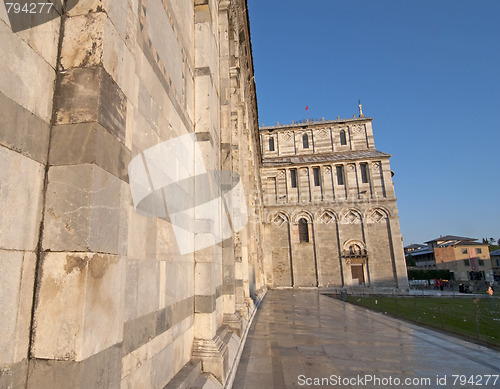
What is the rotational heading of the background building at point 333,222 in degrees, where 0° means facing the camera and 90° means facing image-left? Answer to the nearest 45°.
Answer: approximately 0°

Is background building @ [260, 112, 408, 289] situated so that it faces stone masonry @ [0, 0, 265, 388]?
yes
